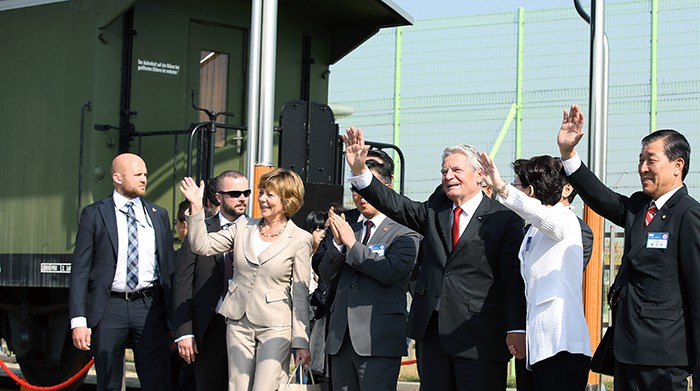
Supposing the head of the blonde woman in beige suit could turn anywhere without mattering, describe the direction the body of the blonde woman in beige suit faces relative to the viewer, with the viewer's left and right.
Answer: facing the viewer and to the left of the viewer

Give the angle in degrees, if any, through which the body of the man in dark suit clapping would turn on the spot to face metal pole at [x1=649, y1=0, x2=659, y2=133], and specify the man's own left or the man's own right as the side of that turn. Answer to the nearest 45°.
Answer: approximately 180°

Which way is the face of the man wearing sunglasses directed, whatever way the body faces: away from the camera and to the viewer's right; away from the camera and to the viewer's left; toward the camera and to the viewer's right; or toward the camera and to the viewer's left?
toward the camera and to the viewer's right

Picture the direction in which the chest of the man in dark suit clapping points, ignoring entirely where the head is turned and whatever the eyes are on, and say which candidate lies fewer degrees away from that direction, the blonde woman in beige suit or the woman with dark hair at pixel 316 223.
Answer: the blonde woman in beige suit

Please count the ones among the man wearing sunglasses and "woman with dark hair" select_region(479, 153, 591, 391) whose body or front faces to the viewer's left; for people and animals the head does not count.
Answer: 1

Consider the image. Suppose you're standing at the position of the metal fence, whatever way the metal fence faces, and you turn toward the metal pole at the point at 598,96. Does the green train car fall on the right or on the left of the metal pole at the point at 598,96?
right

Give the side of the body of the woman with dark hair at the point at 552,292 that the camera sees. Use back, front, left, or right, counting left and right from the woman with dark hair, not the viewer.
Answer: left

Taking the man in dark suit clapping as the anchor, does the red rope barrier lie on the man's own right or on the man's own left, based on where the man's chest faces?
on the man's own right

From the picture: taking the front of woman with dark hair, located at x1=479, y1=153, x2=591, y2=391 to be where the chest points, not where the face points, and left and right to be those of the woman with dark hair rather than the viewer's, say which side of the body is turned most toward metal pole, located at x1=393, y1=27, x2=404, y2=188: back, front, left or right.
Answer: right
